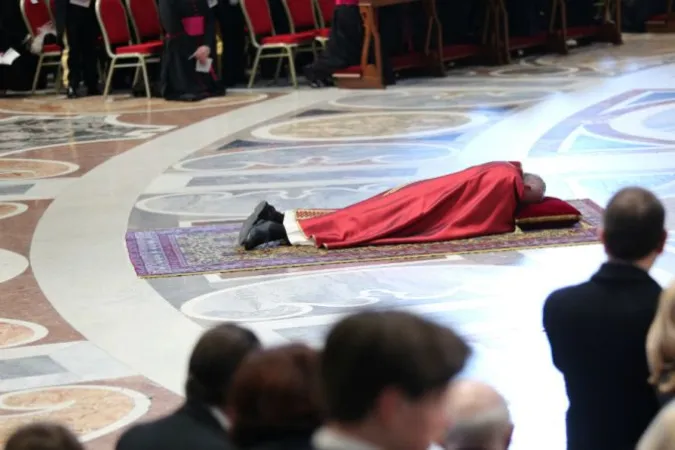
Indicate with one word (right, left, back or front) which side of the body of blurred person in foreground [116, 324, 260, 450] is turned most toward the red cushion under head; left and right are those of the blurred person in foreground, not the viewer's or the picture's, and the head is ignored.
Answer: front

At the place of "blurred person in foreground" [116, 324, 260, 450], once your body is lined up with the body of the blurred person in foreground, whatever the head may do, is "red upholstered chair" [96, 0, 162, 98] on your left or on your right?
on your left

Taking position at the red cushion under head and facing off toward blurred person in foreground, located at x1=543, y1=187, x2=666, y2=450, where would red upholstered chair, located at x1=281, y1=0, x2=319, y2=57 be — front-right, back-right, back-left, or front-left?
back-right

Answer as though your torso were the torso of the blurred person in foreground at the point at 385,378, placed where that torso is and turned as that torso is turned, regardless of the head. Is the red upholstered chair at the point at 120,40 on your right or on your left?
on your left

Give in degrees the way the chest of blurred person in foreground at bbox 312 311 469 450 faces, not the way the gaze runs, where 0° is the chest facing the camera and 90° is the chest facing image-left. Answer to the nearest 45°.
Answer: approximately 225°

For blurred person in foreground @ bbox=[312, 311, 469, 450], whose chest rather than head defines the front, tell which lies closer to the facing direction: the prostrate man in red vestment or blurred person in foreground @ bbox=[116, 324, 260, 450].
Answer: the prostrate man in red vestment

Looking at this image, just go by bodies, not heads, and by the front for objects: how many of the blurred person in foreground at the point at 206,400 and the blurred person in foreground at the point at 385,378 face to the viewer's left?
0

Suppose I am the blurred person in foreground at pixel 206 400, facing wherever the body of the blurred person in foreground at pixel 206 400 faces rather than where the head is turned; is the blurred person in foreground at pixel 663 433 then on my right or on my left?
on my right

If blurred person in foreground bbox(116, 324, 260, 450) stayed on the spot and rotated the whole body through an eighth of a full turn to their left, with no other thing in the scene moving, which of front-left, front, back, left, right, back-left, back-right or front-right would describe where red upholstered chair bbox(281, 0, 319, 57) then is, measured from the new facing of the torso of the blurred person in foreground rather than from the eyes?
front

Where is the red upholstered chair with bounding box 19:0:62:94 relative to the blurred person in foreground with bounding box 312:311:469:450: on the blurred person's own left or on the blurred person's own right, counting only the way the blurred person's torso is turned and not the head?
on the blurred person's own left

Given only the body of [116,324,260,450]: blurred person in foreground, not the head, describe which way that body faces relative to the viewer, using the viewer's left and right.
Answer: facing away from the viewer and to the right of the viewer

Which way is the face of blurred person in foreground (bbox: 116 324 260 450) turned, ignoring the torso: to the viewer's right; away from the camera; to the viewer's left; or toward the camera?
away from the camera

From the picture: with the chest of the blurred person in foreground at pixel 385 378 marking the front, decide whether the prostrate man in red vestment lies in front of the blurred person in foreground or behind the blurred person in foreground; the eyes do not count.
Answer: in front

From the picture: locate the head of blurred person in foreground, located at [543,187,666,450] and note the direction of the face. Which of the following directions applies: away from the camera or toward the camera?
away from the camera
